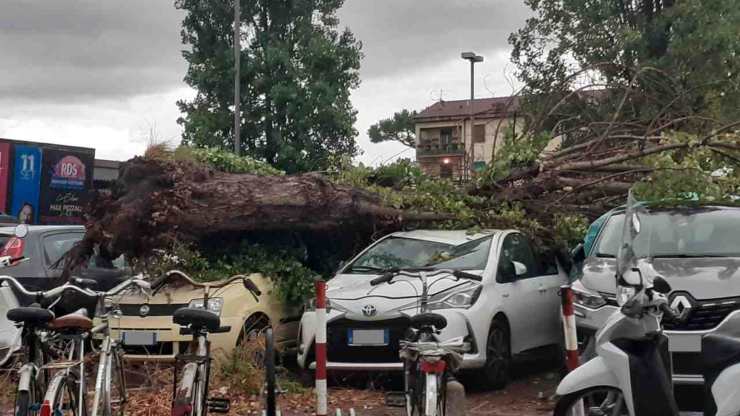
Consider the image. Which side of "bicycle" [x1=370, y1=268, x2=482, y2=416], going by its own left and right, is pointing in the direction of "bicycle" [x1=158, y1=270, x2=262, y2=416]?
left

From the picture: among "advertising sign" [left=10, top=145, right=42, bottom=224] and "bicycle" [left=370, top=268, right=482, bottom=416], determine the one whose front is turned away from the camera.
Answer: the bicycle

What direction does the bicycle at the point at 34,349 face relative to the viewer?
away from the camera

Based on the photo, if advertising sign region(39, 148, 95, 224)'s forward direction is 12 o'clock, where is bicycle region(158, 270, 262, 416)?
The bicycle is roughly at 12 o'clock from the advertising sign.

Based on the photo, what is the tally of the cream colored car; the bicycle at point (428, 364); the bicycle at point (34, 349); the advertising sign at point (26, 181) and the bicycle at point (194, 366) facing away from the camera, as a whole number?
3

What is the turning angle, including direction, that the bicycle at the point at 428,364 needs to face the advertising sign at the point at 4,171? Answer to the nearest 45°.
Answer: approximately 45° to its left

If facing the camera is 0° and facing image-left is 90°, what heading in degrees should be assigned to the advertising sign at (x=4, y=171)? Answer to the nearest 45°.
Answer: approximately 0°

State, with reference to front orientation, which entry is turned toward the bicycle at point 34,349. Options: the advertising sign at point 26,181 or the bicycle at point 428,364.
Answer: the advertising sign

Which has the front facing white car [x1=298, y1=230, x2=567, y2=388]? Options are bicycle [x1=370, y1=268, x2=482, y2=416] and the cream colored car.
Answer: the bicycle
